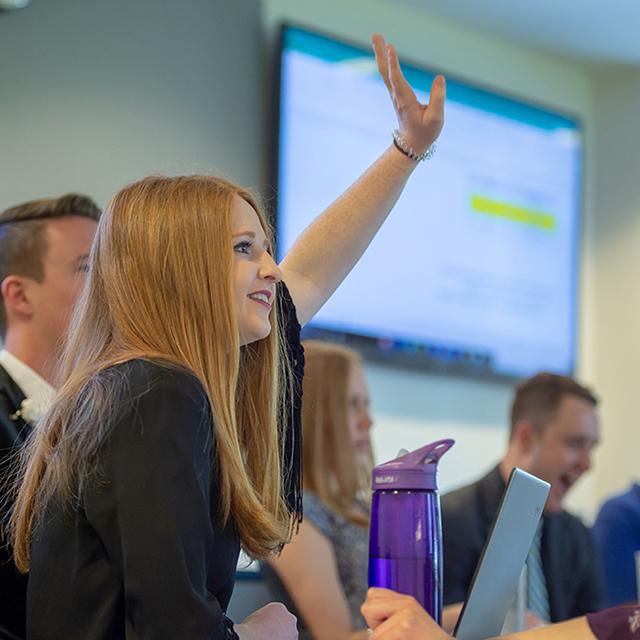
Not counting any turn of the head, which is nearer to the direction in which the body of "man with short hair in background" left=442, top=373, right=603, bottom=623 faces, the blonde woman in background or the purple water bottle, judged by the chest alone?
the purple water bottle

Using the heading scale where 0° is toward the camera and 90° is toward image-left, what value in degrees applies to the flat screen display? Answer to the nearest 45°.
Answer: approximately 315°

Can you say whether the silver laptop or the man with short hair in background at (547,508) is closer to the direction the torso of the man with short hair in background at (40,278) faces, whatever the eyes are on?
the silver laptop

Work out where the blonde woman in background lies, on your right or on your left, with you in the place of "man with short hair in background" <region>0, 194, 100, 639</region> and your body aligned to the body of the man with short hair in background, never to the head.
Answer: on your left

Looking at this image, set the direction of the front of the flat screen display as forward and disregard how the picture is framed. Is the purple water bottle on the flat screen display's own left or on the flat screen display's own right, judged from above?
on the flat screen display's own right

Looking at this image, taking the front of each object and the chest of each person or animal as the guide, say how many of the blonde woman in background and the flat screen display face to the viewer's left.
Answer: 0

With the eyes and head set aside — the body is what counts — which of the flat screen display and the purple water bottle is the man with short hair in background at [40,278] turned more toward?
the purple water bottle

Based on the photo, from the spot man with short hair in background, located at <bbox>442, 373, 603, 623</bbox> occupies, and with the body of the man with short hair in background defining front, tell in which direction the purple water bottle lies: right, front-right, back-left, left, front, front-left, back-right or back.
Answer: front-right

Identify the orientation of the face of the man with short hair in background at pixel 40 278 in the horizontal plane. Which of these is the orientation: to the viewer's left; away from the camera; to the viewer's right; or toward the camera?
to the viewer's right

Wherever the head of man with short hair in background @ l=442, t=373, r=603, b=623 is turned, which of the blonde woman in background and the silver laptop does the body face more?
the silver laptop

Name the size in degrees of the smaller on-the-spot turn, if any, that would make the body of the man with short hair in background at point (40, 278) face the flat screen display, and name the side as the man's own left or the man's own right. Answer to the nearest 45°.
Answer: approximately 90° to the man's own left
